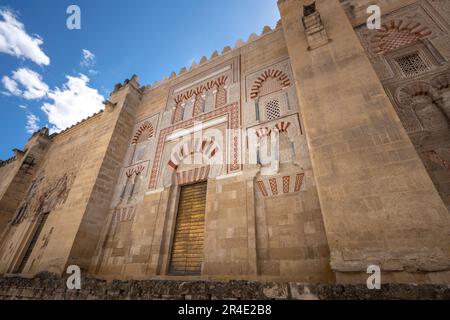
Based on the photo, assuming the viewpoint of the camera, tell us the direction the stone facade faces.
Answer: facing the viewer and to the left of the viewer
